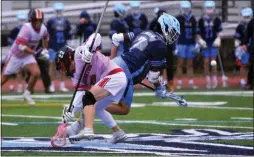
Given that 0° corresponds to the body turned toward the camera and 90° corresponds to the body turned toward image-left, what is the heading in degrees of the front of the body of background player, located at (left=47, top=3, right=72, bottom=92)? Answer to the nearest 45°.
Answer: approximately 0°

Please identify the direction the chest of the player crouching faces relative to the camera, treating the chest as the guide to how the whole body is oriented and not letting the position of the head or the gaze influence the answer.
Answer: to the viewer's left

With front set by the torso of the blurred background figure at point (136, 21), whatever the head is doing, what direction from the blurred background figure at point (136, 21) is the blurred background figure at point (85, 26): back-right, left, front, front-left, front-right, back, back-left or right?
right

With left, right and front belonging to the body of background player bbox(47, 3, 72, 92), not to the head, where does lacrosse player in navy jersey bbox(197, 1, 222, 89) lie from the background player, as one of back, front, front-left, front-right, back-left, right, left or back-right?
left

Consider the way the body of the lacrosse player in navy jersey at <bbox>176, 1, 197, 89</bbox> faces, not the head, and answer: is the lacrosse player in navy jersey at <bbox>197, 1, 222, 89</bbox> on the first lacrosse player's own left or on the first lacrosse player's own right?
on the first lacrosse player's own left

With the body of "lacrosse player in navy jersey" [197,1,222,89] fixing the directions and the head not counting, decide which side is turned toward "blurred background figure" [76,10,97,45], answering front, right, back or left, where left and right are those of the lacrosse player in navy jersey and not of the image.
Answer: right

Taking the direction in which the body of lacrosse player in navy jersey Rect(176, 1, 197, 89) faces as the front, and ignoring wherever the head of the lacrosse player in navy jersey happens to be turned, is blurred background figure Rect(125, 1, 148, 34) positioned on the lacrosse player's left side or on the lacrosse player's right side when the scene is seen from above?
on the lacrosse player's right side

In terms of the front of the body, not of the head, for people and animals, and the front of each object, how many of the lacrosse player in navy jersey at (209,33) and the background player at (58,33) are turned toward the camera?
2
